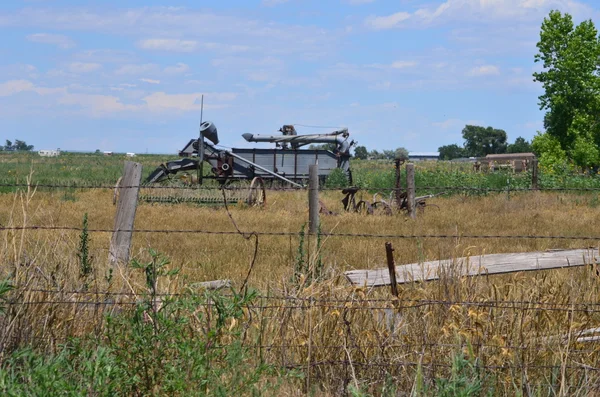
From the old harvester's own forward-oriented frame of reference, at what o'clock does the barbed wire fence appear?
The barbed wire fence is roughly at 9 o'clock from the old harvester.

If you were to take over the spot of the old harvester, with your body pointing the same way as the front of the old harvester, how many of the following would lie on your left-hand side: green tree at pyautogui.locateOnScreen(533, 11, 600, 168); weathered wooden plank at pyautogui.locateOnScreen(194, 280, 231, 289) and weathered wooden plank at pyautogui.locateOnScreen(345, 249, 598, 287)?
2

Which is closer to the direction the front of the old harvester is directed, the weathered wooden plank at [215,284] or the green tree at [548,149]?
the weathered wooden plank

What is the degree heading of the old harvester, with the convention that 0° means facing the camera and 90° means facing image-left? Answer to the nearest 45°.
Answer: approximately 90°

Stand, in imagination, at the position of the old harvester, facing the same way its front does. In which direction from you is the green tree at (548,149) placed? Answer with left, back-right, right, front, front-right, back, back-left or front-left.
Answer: back-right

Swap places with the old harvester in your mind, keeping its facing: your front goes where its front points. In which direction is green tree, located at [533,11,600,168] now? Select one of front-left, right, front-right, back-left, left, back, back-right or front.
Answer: back-right

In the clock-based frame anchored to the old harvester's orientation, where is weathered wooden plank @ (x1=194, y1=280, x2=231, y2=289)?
The weathered wooden plank is roughly at 9 o'clock from the old harvester.

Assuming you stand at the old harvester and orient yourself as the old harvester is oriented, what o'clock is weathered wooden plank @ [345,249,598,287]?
The weathered wooden plank is roughly at 9 o'clock from the old harvester.

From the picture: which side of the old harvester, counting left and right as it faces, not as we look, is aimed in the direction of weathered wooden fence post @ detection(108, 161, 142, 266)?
left

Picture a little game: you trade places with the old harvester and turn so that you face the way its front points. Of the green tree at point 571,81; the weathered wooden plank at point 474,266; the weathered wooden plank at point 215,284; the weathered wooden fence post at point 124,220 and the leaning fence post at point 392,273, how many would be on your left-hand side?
4
